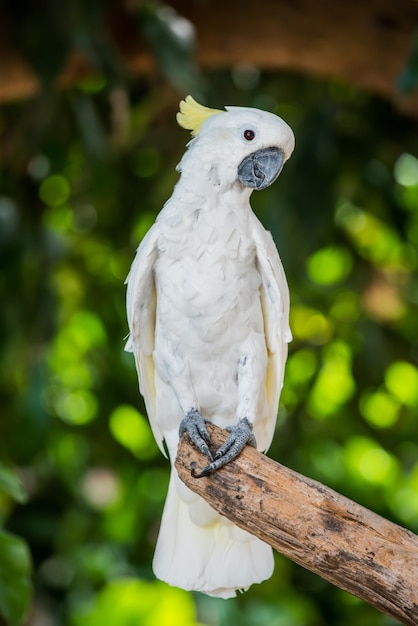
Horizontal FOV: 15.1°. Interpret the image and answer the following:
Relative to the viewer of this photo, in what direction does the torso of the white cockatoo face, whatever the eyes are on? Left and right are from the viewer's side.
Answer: facing the viewer

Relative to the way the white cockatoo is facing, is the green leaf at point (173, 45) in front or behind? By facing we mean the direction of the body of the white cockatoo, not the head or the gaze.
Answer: behind

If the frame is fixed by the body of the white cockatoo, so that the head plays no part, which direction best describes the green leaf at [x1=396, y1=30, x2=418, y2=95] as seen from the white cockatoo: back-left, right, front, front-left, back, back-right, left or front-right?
back
